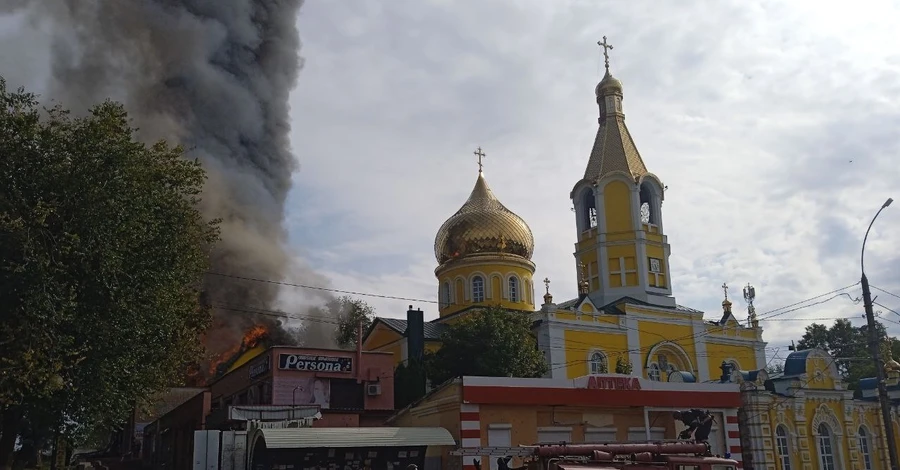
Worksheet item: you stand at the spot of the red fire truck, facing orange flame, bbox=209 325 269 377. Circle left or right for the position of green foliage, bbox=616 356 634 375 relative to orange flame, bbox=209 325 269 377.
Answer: right

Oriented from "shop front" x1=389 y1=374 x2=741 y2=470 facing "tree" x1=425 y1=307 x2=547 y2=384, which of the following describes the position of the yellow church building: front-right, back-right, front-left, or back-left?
front-right

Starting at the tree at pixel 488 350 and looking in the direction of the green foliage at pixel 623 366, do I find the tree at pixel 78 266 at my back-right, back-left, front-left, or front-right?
back-right

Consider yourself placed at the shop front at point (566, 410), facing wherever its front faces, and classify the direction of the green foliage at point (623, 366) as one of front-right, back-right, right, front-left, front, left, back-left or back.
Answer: back

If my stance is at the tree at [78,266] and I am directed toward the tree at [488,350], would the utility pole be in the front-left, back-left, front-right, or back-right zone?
front-right

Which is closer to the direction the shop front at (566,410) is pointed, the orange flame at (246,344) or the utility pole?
the utility pole

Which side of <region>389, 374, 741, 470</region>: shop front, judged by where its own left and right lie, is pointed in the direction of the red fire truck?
front

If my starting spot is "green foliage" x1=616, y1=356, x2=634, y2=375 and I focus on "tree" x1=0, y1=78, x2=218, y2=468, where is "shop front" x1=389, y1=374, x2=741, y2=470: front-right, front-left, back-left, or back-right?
front-left

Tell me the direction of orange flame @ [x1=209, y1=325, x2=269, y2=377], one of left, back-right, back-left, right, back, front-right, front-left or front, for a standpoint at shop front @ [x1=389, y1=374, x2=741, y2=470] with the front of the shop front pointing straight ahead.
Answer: back-right

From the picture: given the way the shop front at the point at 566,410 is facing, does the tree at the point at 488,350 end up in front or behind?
behind

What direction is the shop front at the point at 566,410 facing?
toward the camera

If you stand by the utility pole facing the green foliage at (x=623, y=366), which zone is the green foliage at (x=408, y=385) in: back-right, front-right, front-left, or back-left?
front-left

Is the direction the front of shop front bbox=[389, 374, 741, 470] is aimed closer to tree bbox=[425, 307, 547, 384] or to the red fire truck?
the red fire truck

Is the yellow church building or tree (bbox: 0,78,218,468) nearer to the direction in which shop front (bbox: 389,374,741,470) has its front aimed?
the tree

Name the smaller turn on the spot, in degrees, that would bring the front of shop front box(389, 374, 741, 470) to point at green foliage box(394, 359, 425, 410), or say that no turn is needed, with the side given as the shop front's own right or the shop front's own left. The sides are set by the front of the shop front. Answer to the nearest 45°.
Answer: approximately 135° to the shop front's own right
